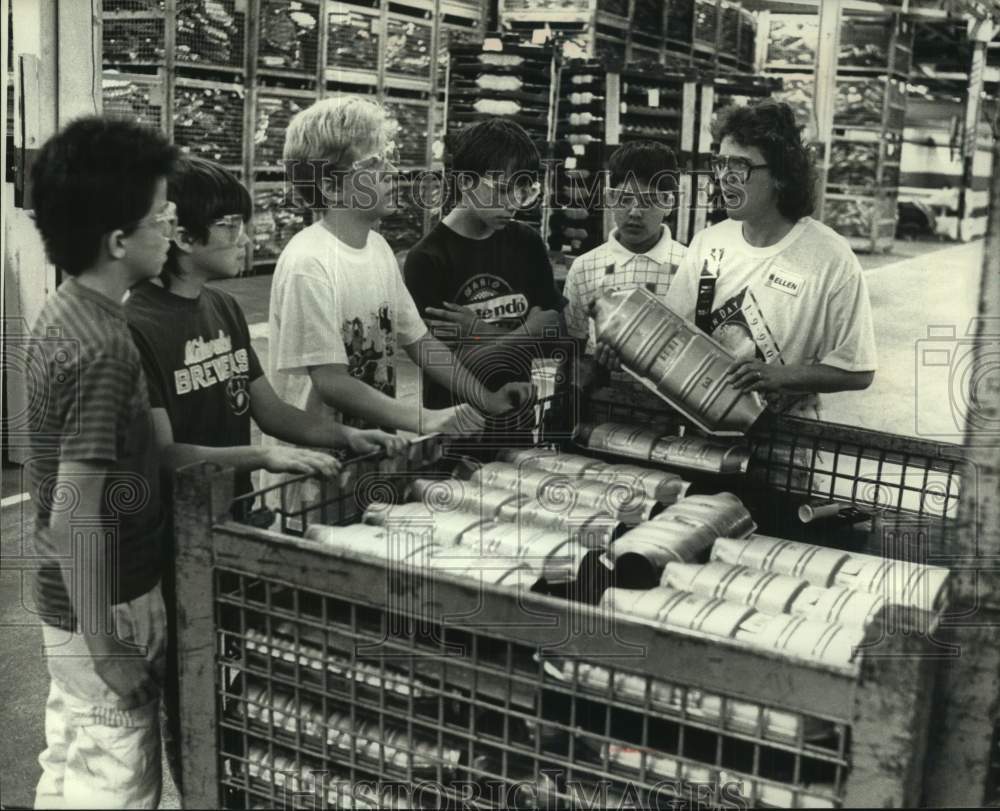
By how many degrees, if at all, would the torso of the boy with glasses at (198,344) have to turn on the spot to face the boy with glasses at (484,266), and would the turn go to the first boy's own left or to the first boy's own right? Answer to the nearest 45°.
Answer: approximately 90° to the first boy's own left

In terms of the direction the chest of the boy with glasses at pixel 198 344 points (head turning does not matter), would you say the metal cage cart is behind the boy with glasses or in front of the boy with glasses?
in front

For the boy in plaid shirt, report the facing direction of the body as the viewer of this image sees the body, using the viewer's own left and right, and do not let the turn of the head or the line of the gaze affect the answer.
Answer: facing the viewer

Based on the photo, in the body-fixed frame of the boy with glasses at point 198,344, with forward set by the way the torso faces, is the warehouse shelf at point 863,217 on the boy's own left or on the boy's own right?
on the boy's own left

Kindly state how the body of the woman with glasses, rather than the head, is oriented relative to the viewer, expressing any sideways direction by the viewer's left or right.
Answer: facing the viewer and to the left of the viewer

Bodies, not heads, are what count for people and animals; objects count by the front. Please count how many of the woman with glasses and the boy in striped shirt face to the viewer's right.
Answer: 1

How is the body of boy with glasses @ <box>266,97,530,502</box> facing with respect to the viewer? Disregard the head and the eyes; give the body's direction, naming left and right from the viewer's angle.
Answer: facing the viewer and to the right of the viewer

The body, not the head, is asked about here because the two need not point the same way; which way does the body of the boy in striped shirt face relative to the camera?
to the viewer's right

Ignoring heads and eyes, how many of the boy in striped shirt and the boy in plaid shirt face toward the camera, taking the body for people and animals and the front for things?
1

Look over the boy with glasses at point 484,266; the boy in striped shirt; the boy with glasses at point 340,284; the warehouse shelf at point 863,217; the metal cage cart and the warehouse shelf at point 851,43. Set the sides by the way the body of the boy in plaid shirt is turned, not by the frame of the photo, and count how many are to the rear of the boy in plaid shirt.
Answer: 2

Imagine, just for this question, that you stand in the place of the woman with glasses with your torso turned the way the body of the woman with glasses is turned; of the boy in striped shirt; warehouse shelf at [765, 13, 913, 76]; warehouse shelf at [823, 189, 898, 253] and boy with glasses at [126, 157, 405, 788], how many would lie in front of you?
2
